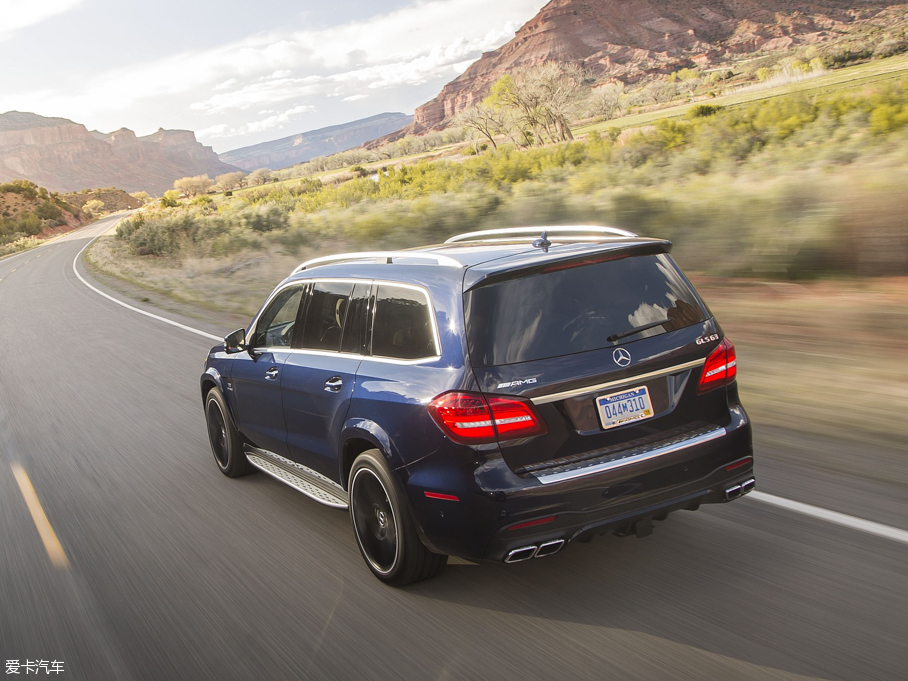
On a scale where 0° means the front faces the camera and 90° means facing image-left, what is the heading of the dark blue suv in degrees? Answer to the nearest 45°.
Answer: approximately 135°
